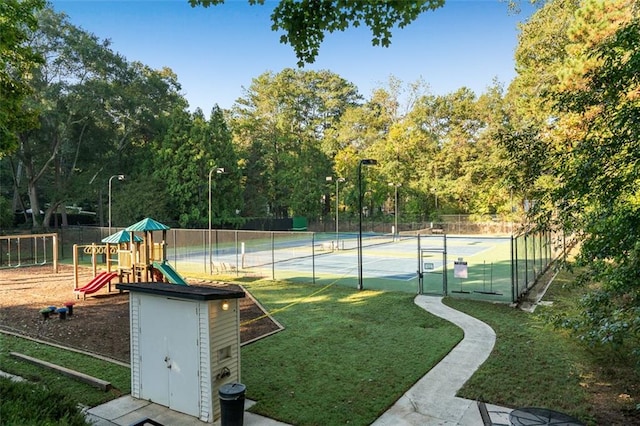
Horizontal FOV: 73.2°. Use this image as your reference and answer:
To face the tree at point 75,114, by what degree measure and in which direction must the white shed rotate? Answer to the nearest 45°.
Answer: approximately 135° to its right

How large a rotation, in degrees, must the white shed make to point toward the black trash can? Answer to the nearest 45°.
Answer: approximately 90° to its left

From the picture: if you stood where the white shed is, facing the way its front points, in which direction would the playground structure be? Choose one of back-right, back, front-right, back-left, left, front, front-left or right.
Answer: back-right

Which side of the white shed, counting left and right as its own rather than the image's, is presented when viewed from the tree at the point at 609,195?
left

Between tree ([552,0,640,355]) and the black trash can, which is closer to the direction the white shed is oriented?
the black trash can

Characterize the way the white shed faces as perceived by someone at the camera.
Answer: facing the viewer and to the left of the viewer

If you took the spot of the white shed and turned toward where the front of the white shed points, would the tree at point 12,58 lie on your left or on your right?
on your right

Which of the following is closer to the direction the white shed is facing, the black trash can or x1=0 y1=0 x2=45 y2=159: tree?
the black trash can

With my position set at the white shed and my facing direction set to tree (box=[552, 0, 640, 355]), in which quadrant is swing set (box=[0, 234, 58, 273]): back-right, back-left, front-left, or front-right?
back-left

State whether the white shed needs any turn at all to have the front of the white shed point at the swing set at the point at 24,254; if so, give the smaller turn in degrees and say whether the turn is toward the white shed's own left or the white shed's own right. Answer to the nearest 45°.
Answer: approximately 135° to the white shed's own right
